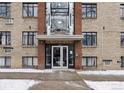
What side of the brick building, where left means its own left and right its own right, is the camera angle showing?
front
